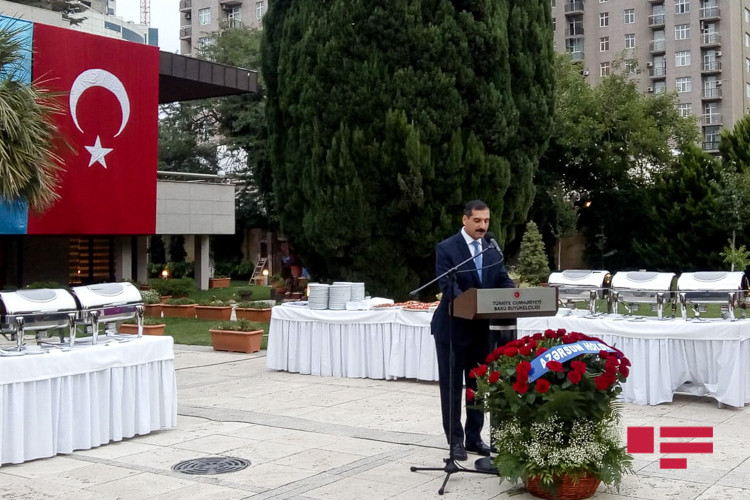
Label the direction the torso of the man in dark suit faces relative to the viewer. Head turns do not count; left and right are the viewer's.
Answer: facing the viewer and to the right of the viewer

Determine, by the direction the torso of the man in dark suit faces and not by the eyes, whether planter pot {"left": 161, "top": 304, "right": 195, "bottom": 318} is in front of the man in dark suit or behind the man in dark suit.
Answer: behind

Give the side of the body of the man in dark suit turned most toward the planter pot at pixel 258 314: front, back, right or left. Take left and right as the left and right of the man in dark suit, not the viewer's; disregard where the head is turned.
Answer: back

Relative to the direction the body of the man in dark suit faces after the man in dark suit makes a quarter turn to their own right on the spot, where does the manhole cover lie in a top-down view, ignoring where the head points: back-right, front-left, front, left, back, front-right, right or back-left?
front-right

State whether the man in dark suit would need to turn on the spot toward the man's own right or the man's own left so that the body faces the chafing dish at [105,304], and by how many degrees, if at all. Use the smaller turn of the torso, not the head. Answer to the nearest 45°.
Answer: approximately 135° to the man's own right

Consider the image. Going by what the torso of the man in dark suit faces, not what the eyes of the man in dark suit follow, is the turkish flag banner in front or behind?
behind

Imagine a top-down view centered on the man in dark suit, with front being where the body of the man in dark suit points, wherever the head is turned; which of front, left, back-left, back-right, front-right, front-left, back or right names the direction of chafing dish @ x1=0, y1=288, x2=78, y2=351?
back-right

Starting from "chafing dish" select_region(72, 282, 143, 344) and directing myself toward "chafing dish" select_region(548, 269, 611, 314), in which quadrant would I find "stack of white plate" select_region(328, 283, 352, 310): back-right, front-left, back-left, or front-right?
front-left

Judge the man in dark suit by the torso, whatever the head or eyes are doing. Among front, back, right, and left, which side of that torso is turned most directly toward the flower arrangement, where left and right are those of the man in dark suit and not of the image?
front

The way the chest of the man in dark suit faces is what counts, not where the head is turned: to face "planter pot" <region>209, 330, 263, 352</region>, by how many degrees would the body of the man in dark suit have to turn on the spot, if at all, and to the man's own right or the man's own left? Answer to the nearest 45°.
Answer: approximately 180°

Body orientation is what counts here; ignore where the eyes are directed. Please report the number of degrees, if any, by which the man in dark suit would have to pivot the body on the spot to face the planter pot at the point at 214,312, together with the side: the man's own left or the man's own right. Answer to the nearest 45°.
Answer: approximately 180°

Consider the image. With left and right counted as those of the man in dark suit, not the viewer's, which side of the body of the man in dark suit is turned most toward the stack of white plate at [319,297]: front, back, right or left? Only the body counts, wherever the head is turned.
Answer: back

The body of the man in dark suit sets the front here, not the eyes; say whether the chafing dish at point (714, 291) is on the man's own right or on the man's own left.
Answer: on the man's own left

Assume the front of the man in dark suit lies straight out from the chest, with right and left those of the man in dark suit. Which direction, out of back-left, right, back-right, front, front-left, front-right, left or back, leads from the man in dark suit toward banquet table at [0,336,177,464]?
back-right

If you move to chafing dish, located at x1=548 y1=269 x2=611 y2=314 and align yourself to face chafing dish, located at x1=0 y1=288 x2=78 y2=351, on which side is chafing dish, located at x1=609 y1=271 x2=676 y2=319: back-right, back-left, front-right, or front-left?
back-left

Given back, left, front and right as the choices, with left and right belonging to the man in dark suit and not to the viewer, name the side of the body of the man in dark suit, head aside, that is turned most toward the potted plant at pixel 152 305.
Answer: back
